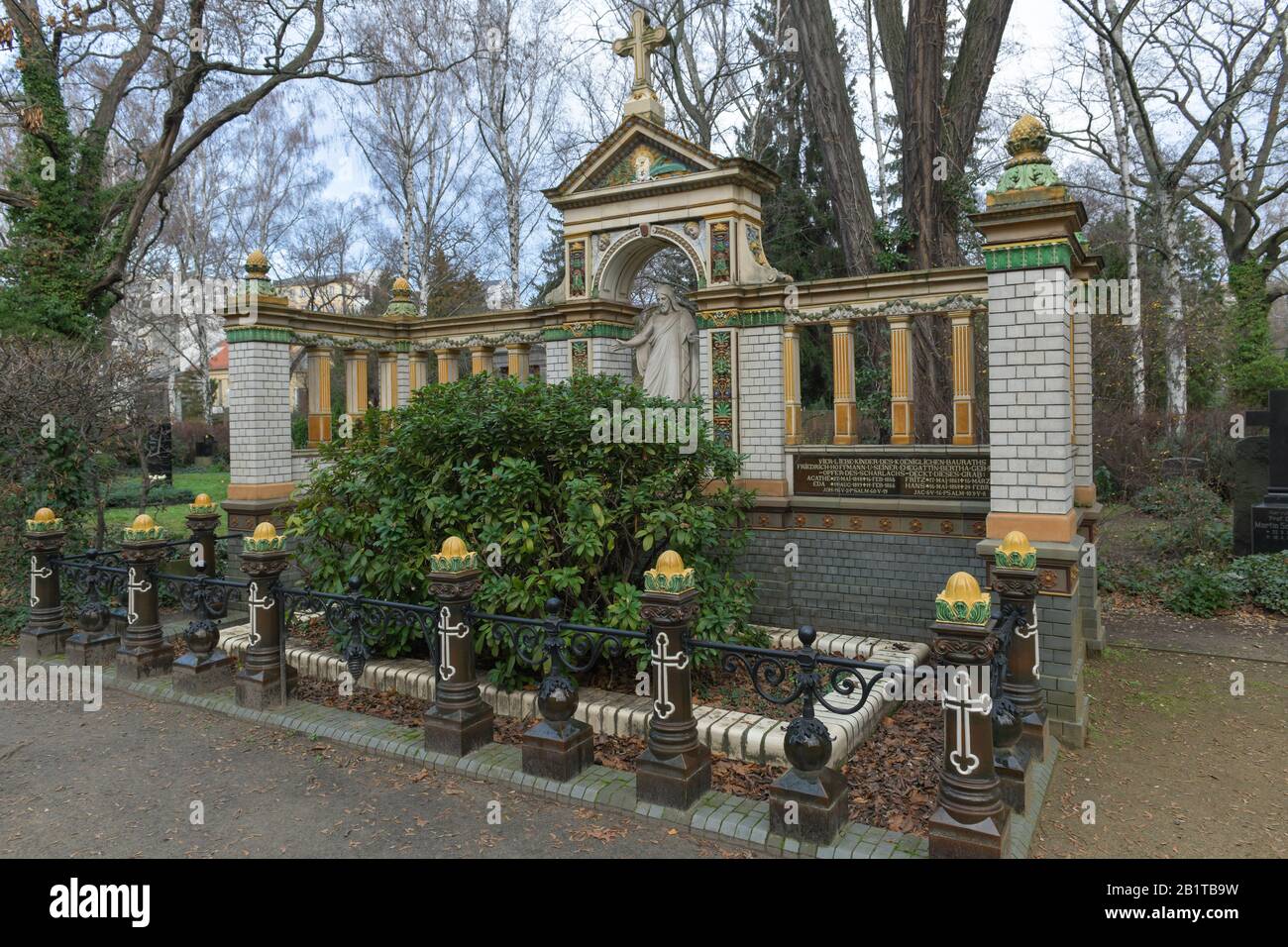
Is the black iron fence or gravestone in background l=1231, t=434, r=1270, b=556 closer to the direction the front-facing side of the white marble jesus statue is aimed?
the black iron fence

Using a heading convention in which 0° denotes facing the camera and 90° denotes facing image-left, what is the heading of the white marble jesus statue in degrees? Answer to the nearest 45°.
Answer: approximately 45°

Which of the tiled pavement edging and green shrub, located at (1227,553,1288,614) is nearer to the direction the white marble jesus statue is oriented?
the tiled pavement edging

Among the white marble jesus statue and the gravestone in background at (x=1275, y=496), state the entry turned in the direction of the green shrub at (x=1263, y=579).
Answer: the gravestone in background

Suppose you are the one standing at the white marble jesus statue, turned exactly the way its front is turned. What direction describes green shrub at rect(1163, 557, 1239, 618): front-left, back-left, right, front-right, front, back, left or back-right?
back-left
